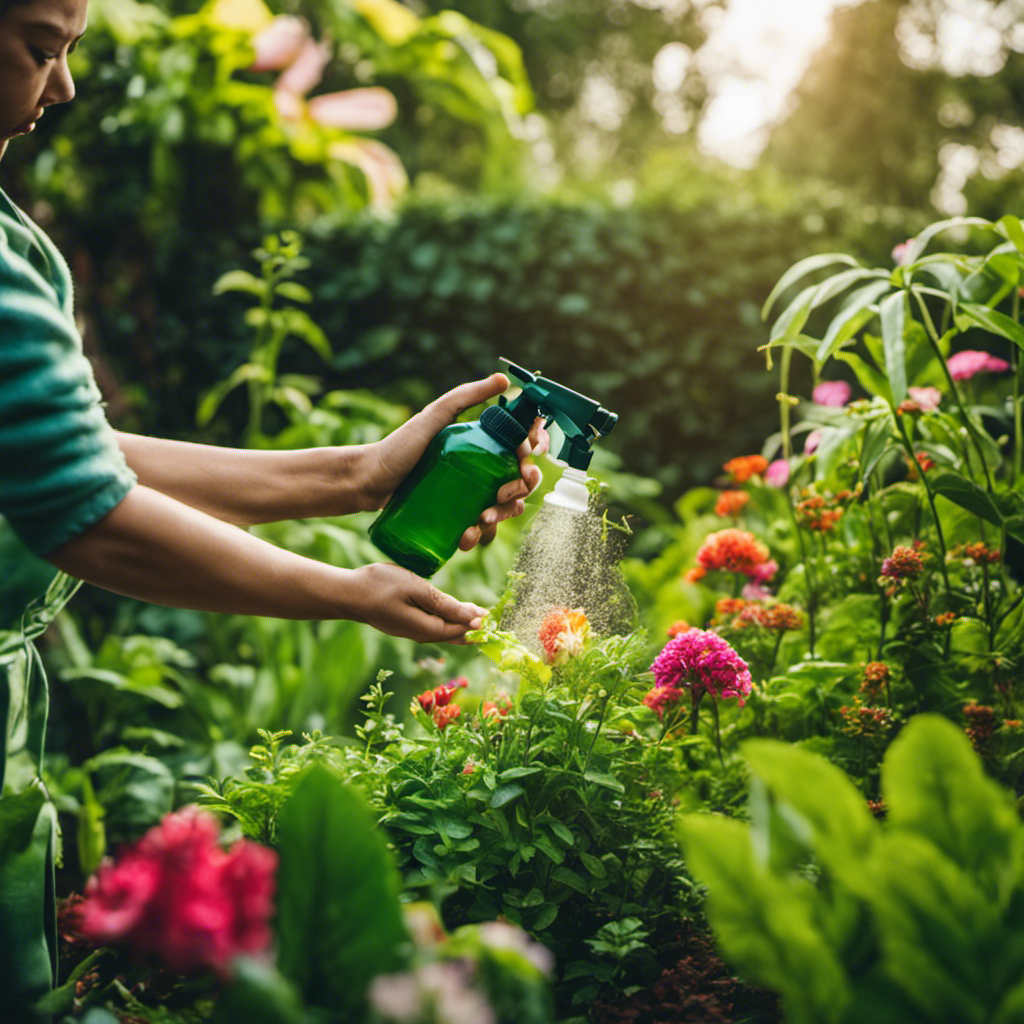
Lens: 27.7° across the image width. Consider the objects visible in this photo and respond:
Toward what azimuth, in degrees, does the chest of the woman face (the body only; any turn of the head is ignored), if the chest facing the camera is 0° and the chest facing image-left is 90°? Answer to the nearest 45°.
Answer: approximately 270°

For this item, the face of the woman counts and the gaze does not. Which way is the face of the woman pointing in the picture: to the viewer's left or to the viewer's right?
to the viewer's right

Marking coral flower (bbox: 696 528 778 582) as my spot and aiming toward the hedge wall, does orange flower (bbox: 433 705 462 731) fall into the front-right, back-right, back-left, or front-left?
back-left
